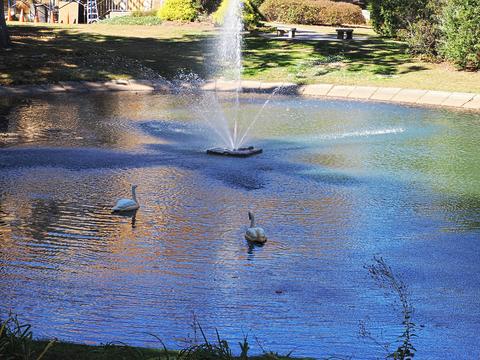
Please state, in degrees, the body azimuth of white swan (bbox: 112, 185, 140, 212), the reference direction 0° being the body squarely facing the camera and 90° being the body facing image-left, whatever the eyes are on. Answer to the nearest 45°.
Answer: approximately 270°

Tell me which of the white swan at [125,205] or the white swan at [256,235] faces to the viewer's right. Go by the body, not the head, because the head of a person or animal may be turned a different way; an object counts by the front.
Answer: the white swan at [125,205]

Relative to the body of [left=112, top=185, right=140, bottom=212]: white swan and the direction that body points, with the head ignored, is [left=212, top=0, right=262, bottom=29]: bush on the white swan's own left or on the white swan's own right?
on the white swan's own left

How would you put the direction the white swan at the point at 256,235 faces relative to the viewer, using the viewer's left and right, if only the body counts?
facing away from the viewer and to the left of the viewer

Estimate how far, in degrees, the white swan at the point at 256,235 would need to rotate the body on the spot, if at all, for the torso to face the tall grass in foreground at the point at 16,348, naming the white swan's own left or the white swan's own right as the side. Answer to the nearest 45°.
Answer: approximately 135° to the white swan's own left

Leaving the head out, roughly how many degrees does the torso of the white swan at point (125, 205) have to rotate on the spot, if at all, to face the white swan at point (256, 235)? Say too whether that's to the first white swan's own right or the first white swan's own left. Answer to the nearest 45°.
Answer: approximately 45° to the first white swan's own right

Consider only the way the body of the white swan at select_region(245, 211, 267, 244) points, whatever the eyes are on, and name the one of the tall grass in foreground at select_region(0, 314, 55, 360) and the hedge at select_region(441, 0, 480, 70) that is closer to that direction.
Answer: the hedge

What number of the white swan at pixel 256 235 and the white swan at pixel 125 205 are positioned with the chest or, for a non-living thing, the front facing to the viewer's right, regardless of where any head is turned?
1

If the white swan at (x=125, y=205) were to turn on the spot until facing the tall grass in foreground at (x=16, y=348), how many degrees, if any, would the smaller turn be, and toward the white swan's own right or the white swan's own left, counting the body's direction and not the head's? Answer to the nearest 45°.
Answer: approximately 90° to the white swan's own right
